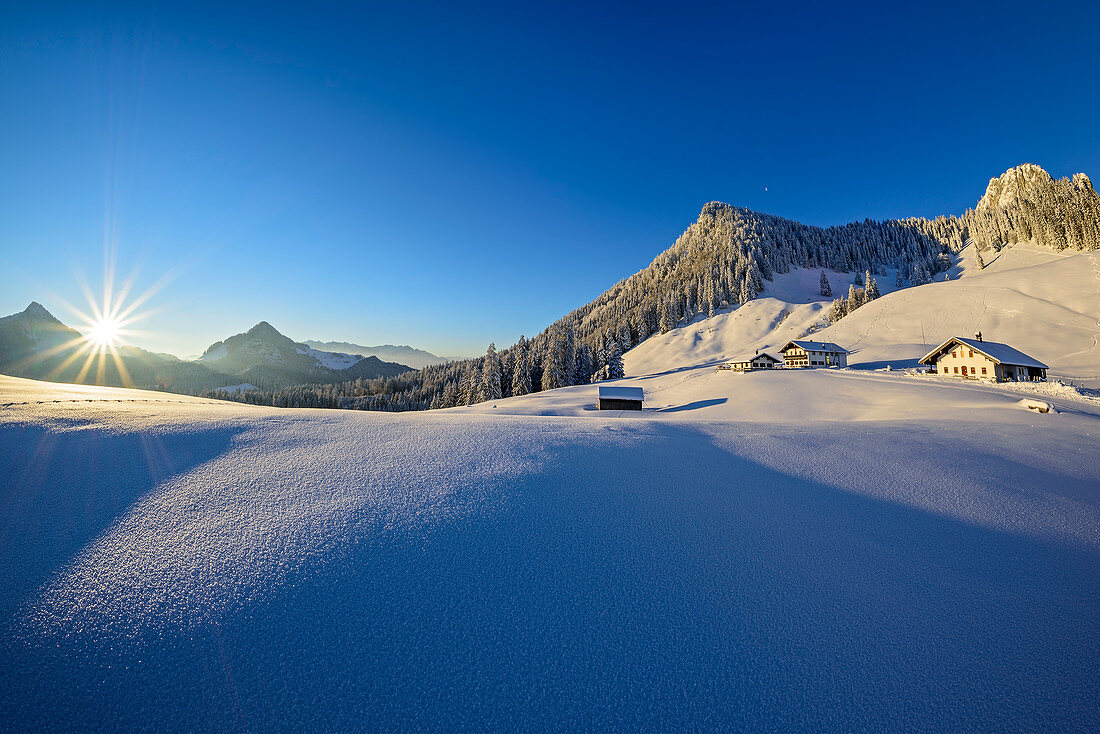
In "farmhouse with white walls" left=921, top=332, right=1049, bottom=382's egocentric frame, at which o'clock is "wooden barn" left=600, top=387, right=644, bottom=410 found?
The wooden barn is roughly at 12 o'clock from the farmhouse with white walls.

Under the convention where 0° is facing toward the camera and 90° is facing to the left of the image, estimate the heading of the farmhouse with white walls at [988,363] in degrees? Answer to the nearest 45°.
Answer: approximately 45°
